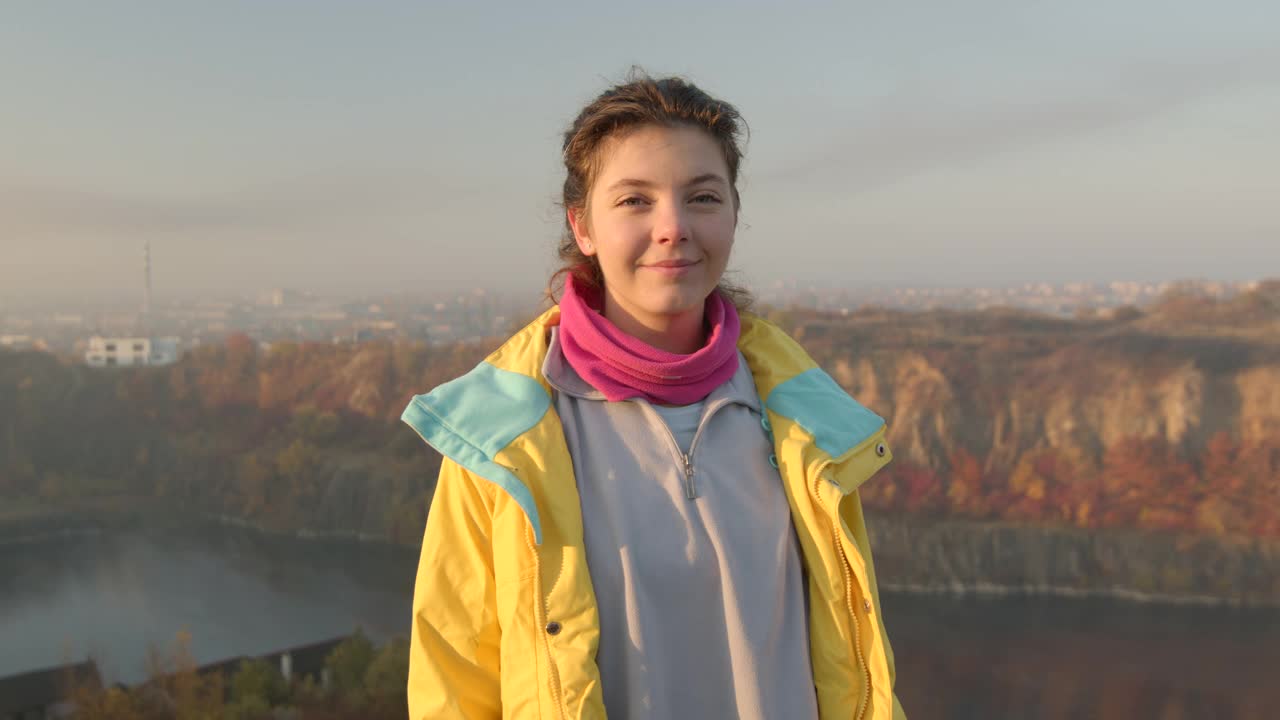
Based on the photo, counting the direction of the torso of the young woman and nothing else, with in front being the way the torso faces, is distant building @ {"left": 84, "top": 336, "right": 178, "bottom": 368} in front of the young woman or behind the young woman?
behind

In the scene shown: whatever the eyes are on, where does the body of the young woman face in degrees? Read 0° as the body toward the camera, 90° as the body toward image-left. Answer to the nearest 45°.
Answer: approximately 0°
